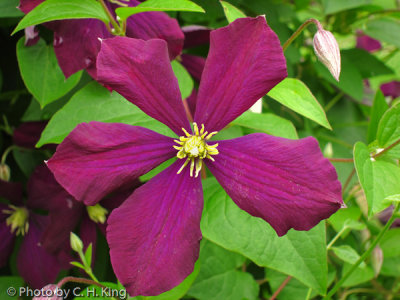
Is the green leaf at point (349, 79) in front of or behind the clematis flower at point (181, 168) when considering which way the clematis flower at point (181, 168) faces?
behind

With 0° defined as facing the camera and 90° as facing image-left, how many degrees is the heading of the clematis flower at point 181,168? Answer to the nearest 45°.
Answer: approximately 0°

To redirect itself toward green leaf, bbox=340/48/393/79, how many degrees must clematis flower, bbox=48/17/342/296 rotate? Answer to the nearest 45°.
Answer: approximately 135° to its left
